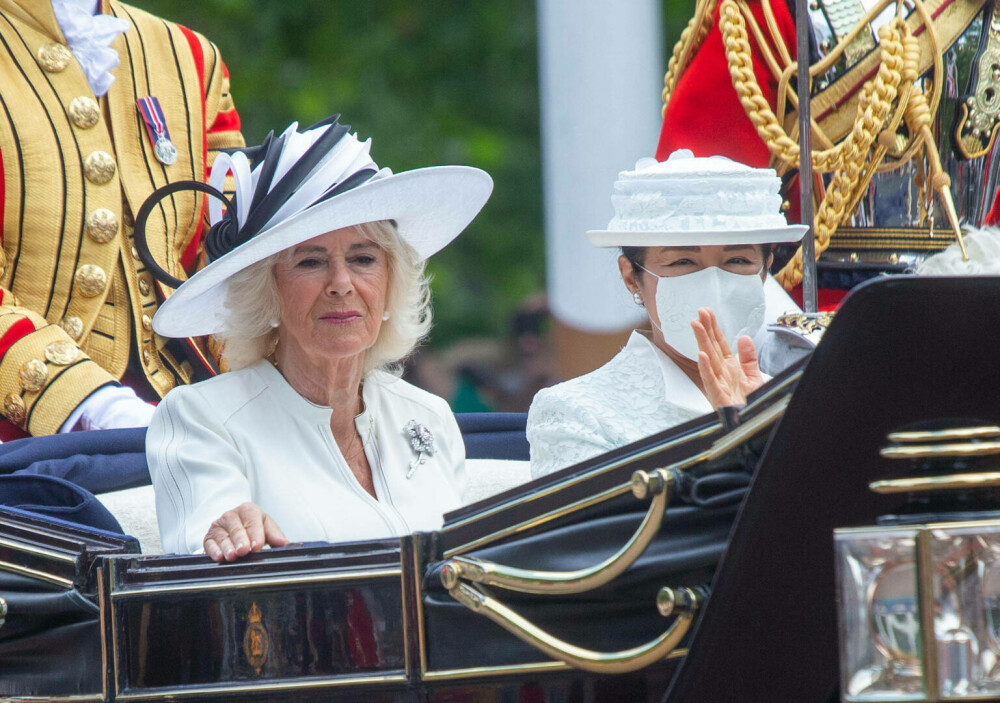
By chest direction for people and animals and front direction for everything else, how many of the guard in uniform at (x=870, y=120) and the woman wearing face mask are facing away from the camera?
0

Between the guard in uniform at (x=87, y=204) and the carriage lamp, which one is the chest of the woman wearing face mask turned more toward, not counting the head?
the carriage lamp

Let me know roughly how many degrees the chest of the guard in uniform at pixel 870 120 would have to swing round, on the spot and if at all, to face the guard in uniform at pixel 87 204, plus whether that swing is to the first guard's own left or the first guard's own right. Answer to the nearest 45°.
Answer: approximately 135° to the first guard's own right

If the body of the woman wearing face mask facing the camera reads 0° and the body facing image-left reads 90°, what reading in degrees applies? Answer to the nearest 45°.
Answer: approximately 315°

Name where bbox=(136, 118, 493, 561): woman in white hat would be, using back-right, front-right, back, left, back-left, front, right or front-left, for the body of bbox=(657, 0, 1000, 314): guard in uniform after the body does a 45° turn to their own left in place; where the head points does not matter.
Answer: back-right

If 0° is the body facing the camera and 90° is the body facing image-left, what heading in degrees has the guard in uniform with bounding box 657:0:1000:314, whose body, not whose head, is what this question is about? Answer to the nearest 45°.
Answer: approximately 315°
